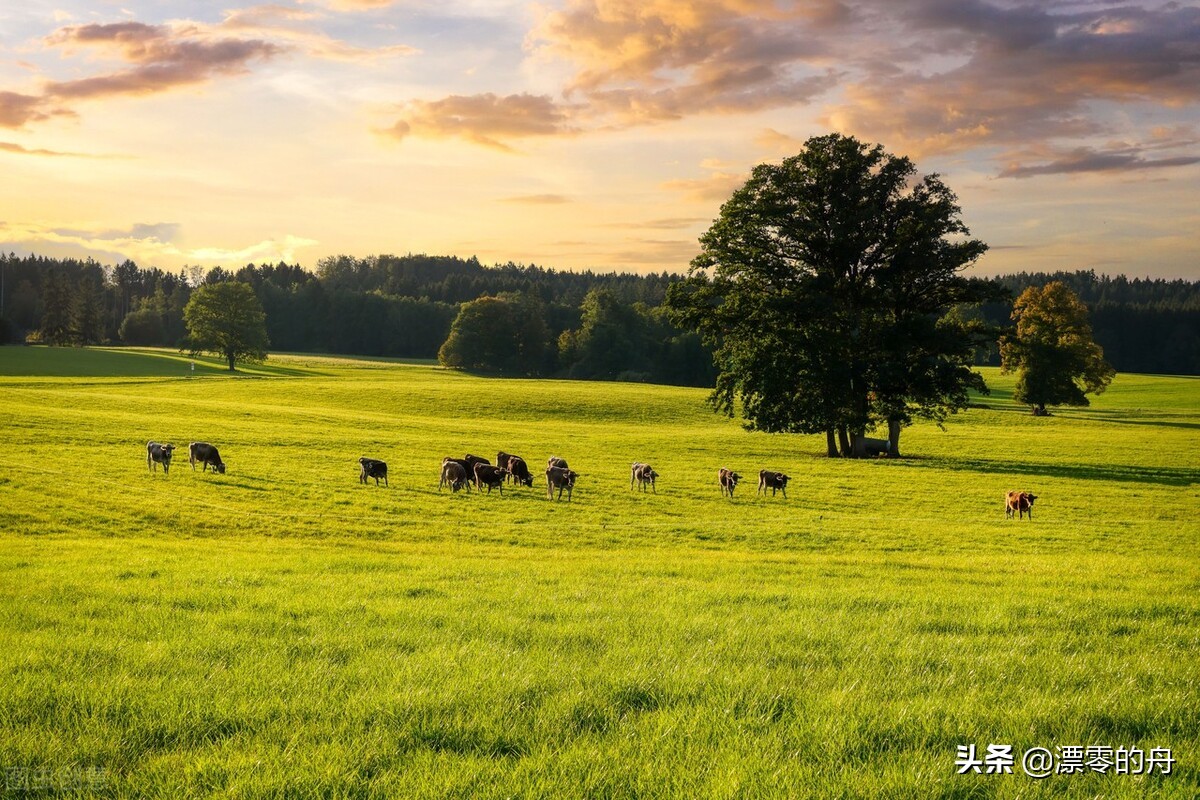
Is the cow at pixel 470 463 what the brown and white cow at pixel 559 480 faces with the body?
no

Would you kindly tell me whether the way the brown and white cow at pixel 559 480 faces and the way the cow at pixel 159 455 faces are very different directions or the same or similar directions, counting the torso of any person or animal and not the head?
same or similar directions

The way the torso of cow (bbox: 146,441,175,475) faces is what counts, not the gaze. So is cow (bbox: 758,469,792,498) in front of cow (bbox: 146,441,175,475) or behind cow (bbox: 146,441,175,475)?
in front

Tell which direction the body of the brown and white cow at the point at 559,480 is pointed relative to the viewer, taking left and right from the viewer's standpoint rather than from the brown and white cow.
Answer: facing the viewer and to the right of the viewer

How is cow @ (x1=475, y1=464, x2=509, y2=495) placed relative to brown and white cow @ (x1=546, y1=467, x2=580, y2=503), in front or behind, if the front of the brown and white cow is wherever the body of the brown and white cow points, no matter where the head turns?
behind

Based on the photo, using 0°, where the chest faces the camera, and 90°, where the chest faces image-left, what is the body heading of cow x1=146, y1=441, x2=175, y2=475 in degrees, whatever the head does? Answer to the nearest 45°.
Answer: approximately 315°

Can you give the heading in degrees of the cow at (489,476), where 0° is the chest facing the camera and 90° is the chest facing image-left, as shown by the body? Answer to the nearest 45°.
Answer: approximately 315°

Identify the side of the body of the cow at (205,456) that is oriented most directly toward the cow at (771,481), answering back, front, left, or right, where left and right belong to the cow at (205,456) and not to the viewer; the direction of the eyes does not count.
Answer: front
